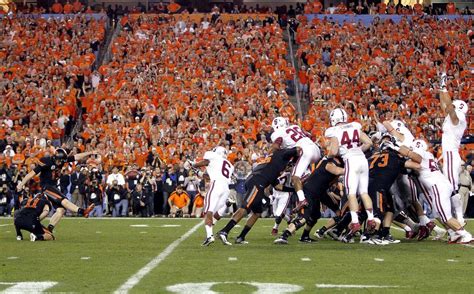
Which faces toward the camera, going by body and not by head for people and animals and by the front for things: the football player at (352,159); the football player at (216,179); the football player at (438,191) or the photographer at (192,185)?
the photographer

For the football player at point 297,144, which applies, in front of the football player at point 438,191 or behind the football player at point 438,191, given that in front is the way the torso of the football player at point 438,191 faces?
in front

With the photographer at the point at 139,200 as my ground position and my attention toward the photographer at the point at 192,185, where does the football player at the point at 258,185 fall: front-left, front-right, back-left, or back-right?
front-right

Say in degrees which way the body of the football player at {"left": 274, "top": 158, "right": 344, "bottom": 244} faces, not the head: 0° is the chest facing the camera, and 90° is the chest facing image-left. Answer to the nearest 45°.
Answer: approximately 270°

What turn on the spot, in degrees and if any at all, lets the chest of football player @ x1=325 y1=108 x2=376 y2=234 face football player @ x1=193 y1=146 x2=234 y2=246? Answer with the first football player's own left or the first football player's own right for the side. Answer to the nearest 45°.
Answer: approximately 90° to the first football player's own left

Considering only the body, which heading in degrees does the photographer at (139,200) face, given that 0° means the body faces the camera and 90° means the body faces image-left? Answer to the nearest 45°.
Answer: approximately 0°

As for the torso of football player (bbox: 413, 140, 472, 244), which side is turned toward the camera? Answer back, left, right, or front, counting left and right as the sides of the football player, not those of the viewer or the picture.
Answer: left

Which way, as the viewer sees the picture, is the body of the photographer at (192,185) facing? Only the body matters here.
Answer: toward the camera

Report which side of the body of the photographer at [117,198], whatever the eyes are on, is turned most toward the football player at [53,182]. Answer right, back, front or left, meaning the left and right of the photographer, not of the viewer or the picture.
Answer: front

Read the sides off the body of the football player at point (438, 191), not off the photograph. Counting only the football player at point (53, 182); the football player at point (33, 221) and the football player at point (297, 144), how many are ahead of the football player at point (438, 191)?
3

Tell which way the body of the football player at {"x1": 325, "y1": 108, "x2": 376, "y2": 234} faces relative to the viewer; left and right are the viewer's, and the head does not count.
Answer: facing away from the viewer

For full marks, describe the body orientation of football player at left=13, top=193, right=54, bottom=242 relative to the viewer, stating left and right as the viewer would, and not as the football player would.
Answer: facing away from the viewer and to the right of the viewer

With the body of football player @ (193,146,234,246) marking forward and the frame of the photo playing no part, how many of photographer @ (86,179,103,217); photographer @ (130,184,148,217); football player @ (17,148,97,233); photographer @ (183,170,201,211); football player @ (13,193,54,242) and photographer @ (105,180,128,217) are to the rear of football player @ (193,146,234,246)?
0

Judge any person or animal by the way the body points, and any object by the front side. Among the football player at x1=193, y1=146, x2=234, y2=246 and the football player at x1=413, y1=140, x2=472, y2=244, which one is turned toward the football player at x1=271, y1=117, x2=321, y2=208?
the football player at x1=413, y1=140, x2=472, y2=244

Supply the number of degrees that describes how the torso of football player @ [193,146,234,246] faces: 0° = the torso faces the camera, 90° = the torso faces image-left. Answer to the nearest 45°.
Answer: approximately 135°

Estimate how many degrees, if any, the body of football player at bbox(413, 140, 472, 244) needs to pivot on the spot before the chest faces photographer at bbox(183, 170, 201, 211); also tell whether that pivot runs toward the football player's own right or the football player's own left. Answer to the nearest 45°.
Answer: approximately 45° to the football player's own right

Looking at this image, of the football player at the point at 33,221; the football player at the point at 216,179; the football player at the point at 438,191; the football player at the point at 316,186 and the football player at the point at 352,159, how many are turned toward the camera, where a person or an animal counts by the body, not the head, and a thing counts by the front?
0

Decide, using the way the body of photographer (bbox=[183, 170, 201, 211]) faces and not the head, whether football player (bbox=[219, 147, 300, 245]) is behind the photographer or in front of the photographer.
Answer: in front

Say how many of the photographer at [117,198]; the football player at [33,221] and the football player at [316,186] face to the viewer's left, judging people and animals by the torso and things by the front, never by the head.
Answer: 0
